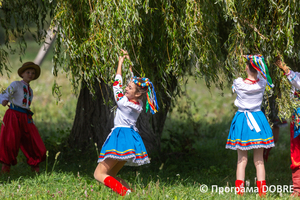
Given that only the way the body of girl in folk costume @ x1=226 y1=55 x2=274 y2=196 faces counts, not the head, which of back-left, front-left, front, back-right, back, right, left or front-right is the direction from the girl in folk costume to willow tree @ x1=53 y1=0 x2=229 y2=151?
left

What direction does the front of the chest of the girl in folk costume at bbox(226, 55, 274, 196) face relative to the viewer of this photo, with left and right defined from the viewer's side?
facing away from the viewer

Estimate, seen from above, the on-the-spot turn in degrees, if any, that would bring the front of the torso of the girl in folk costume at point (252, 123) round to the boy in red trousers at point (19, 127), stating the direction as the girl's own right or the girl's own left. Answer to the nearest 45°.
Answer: approximately 90° to the girl's own left

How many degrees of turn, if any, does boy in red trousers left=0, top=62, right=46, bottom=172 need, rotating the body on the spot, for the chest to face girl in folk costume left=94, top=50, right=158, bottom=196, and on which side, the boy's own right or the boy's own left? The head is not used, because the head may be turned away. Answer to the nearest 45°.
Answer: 0° — they already face them

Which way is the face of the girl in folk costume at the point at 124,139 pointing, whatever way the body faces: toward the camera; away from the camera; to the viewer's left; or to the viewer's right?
to the viewer's left
